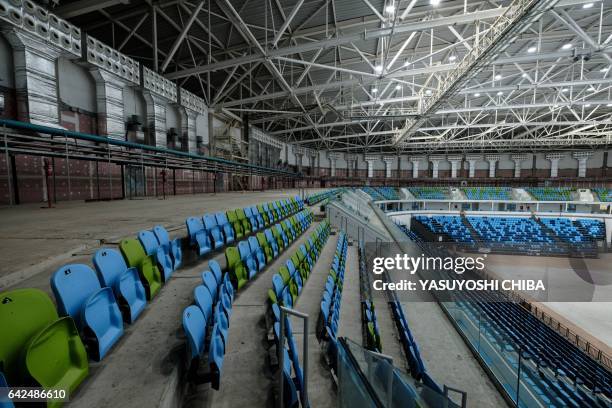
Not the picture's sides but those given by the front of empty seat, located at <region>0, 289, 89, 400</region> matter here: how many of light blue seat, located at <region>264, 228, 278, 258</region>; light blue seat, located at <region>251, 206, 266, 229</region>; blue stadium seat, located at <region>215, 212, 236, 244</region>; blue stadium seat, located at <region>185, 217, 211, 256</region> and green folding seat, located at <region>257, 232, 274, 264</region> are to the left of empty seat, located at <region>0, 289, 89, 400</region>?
5

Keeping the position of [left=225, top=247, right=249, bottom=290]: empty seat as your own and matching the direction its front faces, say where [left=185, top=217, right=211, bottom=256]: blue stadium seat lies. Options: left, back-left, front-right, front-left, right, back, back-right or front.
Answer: back

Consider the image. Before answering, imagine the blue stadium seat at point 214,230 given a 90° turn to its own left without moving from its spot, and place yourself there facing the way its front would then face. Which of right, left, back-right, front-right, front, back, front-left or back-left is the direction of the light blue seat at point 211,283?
back-right

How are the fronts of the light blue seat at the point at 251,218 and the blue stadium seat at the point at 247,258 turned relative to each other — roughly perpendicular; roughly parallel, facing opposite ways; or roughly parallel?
roughly parallel

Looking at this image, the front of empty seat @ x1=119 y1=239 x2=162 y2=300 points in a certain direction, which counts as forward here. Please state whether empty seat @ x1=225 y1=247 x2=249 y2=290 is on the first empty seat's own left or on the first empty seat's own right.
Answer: on the first empty seat's own left

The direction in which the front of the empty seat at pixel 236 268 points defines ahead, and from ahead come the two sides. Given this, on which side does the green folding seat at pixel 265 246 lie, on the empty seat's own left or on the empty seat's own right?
on the empty seat's own left

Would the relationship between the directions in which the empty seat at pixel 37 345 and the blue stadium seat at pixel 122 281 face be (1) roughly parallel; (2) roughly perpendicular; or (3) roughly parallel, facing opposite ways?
roughly parallel

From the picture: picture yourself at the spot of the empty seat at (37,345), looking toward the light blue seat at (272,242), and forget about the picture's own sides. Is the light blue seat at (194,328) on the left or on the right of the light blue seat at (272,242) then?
right

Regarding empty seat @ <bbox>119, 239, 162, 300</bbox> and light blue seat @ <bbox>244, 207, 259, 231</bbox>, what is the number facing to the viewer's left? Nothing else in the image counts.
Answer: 0

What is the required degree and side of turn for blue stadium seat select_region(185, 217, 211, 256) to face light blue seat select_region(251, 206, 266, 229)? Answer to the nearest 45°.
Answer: approximately 90° to its left

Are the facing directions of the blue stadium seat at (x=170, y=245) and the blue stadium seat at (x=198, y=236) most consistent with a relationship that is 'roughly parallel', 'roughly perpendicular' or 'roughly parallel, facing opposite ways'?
roughly parallel

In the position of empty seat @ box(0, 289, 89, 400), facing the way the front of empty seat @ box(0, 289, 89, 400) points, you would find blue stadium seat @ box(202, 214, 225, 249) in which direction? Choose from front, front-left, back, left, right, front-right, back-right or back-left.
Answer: left

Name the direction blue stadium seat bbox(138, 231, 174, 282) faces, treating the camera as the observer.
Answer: facing the viewer and to the right of the viewer

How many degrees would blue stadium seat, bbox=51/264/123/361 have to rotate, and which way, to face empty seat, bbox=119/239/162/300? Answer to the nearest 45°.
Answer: approximately 90° to its left

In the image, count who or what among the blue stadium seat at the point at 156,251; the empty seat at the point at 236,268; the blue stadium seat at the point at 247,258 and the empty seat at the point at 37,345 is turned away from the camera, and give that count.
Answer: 0

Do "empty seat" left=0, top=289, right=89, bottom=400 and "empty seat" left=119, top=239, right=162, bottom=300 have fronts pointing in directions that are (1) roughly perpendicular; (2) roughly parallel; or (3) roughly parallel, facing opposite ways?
roughly parallel

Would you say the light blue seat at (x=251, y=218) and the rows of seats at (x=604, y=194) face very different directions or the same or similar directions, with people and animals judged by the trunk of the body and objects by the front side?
very different directions
